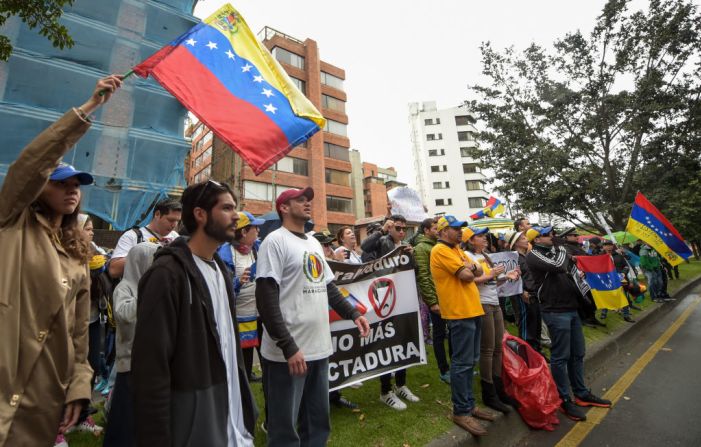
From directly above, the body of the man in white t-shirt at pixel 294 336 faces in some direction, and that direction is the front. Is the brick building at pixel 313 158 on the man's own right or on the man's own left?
on the man's own left

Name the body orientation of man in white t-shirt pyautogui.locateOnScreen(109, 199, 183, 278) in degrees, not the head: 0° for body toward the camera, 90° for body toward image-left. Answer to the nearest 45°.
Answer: approximately 315°

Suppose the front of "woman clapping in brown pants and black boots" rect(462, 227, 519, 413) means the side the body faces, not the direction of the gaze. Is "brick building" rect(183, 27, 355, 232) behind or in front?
behind

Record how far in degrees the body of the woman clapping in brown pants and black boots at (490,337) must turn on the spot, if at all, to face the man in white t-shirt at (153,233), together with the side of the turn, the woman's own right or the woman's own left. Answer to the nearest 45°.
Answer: approximately 90° to the woman's own right

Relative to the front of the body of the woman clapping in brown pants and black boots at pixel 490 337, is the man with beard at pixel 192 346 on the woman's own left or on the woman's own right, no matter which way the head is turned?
on the woman's own right

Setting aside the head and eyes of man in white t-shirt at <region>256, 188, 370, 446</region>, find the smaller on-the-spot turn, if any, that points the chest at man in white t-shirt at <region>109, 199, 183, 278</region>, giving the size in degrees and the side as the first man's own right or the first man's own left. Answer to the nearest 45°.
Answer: approximately 180°

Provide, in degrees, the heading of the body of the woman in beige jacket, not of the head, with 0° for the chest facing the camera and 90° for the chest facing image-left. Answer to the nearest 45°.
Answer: approximately 315°

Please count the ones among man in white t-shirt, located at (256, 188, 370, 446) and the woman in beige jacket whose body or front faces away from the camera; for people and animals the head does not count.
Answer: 0

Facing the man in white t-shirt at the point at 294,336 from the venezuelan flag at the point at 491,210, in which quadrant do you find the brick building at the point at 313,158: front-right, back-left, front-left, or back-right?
back-right

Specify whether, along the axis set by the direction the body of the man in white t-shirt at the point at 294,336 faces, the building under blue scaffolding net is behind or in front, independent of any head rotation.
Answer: behind

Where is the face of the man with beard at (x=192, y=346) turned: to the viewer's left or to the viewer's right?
to the viewer's right
